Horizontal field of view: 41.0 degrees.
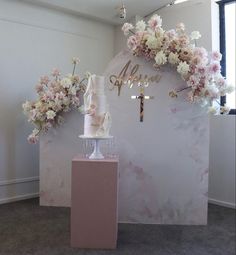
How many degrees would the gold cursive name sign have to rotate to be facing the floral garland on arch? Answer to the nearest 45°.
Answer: approximately 90° to its left

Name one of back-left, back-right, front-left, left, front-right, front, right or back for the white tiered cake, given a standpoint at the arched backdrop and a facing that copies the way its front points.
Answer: front-right

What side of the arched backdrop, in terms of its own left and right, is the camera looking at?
front

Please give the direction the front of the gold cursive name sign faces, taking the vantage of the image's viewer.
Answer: facing the viewer

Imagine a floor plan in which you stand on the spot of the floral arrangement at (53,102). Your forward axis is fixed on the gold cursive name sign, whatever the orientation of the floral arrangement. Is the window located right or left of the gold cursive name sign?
left

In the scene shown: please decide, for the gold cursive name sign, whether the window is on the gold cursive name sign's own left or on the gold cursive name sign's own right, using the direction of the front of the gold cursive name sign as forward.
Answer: on the gold cursive name sign's own left
